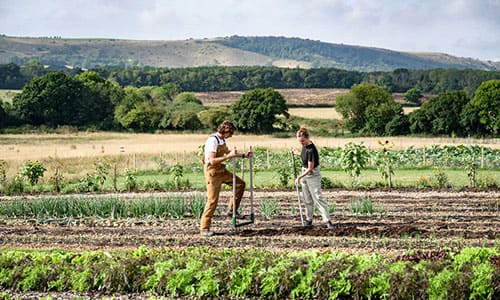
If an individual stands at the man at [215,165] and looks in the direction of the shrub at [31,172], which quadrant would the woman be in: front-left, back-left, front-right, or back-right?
back-right

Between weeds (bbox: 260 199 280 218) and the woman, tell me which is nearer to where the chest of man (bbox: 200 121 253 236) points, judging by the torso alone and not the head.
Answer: the woman

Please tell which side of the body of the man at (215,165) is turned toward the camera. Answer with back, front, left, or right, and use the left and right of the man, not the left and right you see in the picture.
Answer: right

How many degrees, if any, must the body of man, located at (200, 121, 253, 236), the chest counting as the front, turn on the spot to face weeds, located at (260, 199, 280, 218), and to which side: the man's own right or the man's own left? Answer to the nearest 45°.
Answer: approximately 45° to the man's own left

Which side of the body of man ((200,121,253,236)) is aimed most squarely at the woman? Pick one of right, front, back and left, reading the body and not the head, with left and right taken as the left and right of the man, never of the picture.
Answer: front

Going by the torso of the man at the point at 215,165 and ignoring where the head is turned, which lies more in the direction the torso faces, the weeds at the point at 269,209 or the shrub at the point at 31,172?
the weeds

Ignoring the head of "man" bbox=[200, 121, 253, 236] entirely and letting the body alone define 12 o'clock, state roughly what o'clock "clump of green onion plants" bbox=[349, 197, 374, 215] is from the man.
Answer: The clump of green onion plants is roughly at 11 o'clock from the man.

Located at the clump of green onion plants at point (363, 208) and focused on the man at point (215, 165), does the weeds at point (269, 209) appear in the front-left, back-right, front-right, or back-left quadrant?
front-right

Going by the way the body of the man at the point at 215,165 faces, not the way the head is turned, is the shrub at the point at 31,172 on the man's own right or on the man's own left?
on the man's own left

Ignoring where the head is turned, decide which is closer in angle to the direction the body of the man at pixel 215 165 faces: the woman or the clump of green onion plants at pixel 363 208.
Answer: the woman
